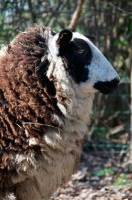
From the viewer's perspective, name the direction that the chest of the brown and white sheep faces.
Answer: to the viewer's right
